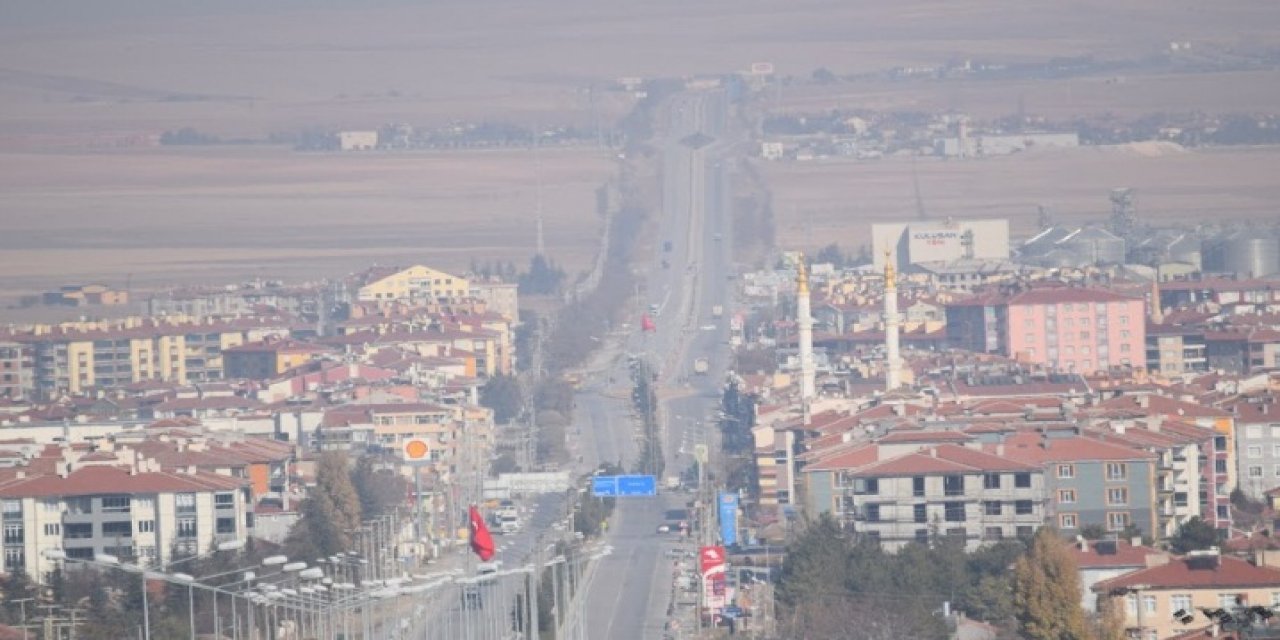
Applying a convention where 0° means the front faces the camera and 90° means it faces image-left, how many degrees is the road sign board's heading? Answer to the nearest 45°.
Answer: approximately 0°

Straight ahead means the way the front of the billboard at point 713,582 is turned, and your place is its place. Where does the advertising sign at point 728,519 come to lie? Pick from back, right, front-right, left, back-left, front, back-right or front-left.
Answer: back

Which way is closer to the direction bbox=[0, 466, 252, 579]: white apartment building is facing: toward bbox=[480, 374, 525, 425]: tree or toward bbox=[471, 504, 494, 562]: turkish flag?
the turkish flag

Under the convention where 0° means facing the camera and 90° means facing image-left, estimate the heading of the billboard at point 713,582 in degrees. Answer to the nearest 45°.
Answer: approximately 0°

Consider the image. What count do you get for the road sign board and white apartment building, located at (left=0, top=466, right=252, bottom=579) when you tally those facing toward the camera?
2
